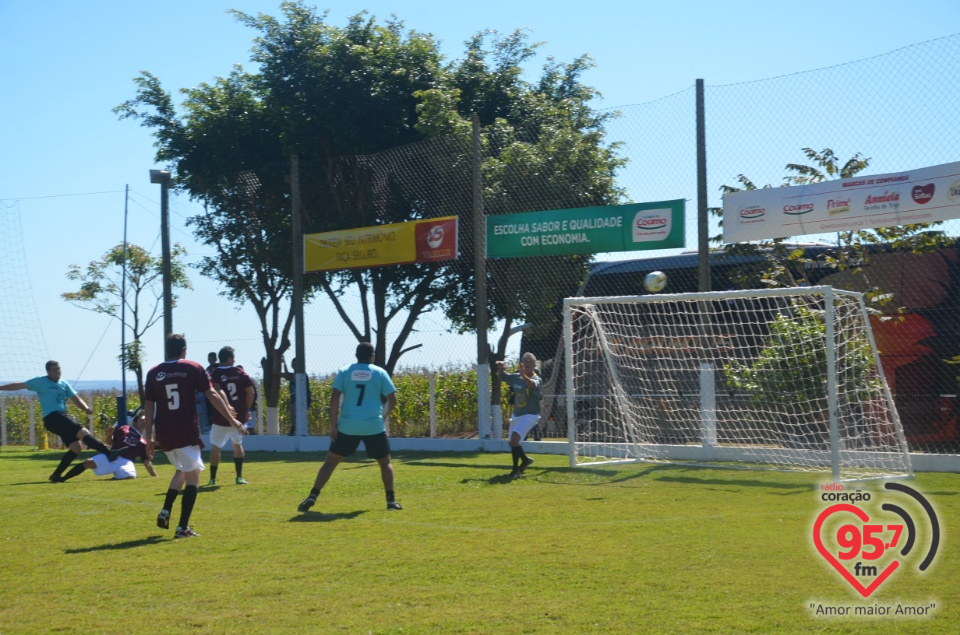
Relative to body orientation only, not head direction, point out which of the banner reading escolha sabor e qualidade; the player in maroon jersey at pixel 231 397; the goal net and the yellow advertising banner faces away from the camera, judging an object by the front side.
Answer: the player in maroon jersey

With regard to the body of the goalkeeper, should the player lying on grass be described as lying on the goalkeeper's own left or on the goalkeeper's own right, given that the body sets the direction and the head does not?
on the goalkeeper's own right

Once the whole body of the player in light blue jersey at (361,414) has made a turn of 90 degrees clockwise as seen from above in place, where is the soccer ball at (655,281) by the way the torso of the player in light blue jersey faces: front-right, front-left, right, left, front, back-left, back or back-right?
front-left

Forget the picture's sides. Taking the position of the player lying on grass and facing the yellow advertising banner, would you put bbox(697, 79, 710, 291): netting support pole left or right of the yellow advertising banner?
right

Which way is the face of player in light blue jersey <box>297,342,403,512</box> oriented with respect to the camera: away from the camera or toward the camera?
away from the camera

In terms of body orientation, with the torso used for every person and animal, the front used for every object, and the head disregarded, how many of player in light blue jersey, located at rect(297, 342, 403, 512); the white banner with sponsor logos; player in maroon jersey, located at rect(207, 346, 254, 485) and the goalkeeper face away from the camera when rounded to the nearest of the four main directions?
2

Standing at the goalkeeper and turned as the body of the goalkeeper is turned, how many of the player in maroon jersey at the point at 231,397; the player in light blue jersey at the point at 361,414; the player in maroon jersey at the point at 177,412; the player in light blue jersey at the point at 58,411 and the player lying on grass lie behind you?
0

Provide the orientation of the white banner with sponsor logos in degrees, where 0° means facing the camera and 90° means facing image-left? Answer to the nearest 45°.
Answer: approximately 45°

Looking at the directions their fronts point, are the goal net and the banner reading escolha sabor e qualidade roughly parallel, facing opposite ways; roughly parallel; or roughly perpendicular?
roughly parallel

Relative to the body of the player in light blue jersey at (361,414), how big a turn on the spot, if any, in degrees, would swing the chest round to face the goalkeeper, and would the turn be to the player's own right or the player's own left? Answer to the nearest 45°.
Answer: approximately 45° to the player's own right

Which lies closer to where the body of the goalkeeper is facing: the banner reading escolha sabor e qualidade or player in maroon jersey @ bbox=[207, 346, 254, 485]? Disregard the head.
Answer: the player in maroon jersey

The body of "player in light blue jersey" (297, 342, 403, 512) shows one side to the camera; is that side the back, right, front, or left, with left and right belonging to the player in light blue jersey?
back

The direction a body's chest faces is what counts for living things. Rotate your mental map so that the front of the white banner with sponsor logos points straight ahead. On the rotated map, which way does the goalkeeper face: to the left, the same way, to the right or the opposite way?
the same way

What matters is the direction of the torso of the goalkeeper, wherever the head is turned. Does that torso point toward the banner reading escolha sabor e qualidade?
no

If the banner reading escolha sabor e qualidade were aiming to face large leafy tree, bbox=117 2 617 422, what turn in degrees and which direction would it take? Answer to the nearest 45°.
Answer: approximately 90° to its right

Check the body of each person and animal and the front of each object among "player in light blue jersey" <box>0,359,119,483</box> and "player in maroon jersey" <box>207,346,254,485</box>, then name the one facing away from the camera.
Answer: the player in maroon jersey

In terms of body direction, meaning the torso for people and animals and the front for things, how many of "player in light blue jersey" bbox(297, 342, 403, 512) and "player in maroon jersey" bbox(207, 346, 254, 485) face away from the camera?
2

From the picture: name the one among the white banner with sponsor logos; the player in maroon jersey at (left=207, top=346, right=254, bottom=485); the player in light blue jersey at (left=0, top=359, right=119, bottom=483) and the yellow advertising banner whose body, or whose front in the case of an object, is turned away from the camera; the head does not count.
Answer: the player in maroon jersey

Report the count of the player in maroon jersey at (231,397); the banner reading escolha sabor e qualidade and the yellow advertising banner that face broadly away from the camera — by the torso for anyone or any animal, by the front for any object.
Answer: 1

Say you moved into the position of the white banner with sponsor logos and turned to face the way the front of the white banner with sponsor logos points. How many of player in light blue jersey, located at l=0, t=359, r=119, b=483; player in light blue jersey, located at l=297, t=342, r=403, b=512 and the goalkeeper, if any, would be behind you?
0

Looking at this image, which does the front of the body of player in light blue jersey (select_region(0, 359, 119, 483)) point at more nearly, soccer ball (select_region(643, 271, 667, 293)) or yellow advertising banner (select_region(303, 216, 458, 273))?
the soccer ball
